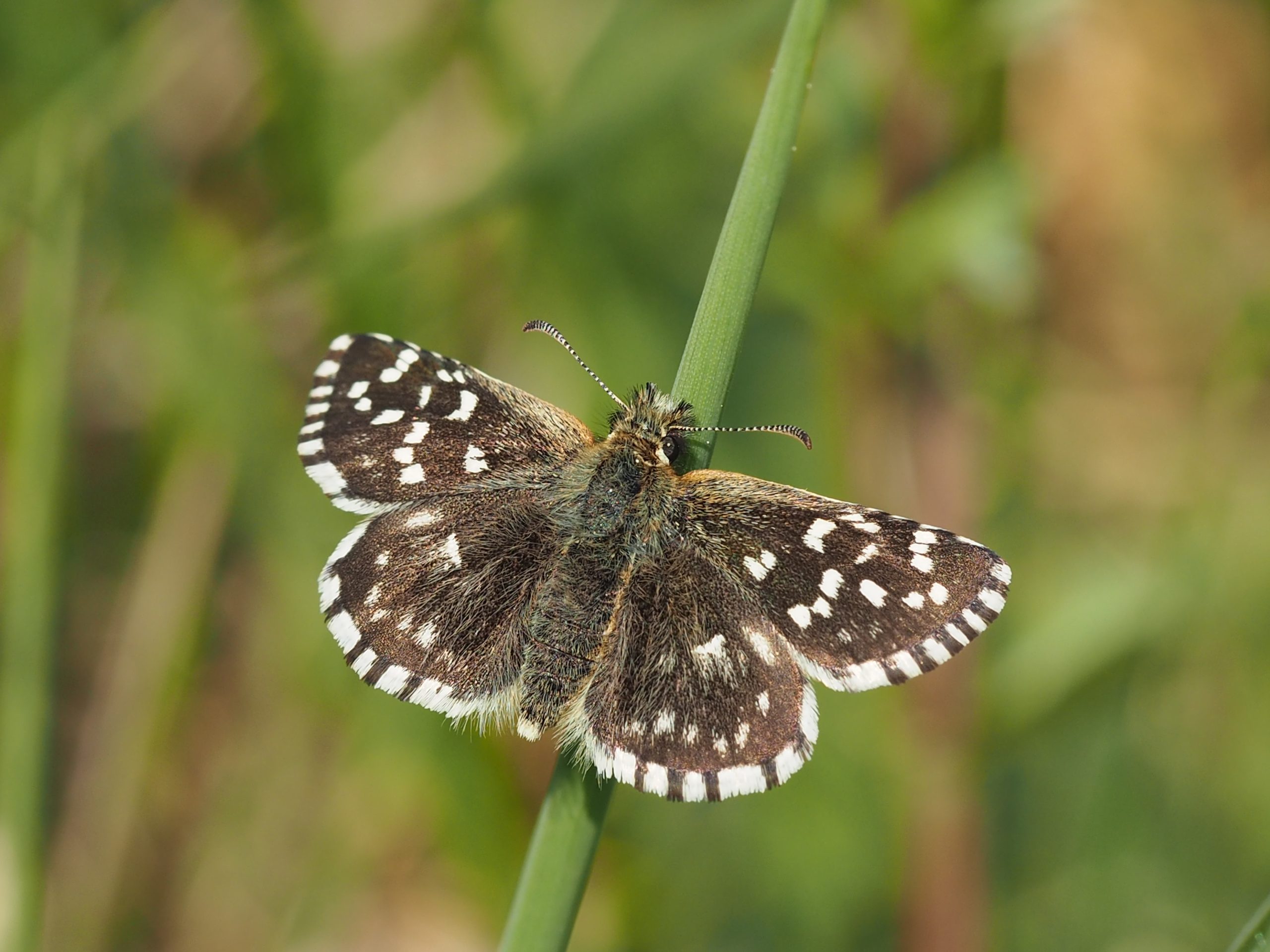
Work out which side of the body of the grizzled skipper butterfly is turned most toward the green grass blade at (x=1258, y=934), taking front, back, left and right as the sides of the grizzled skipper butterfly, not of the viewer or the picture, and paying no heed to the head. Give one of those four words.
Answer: right

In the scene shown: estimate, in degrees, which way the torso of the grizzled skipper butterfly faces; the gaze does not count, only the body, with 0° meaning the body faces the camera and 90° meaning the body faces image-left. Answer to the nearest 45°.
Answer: approximately 180°

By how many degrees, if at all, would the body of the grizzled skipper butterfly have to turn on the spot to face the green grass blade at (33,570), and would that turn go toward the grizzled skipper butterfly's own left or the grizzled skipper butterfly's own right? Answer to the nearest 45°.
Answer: approximately 45° to the grizzled skipper butterfly's own left
